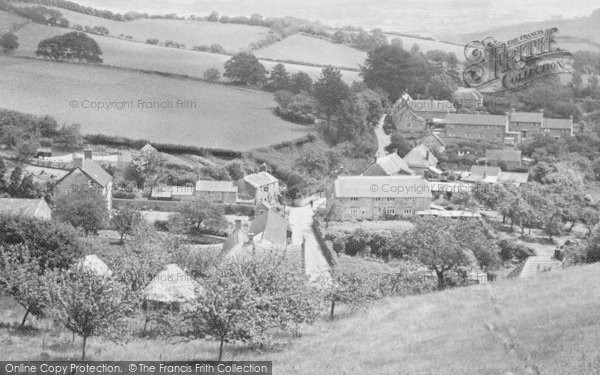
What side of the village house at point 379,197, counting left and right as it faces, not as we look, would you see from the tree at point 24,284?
front

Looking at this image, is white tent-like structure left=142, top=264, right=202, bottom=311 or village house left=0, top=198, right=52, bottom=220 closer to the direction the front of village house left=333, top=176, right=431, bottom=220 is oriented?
the white tent-like structure

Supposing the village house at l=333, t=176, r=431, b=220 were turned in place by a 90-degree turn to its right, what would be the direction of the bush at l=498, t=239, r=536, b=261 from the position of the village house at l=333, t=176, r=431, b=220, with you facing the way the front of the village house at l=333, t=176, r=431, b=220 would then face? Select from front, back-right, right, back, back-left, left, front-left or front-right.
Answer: back-left

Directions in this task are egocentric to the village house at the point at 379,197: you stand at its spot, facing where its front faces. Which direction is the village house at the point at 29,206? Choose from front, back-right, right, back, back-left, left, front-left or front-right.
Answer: front-right

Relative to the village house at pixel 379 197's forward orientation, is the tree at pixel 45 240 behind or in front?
in front

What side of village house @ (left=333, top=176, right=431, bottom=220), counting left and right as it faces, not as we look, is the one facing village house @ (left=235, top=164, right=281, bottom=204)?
right

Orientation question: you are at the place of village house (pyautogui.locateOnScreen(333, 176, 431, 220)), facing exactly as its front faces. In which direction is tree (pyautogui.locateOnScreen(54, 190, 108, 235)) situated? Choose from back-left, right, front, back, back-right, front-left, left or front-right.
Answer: front-right

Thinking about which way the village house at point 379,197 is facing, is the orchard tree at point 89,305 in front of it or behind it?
in front

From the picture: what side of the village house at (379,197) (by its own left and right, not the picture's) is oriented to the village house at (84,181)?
right

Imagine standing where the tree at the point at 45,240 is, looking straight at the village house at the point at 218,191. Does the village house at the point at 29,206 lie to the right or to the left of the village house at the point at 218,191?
left

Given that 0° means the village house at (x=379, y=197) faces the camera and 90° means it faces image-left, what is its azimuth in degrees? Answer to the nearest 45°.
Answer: approximately 0°
